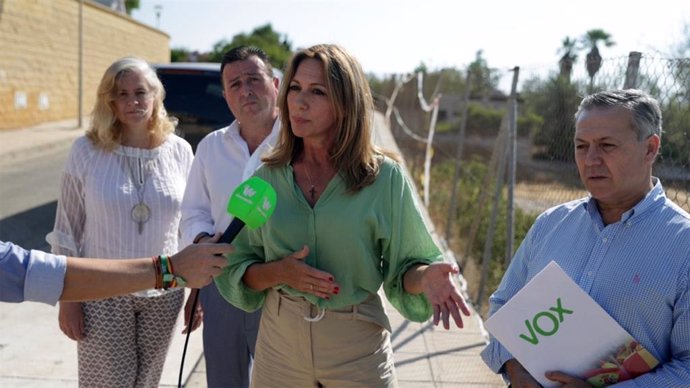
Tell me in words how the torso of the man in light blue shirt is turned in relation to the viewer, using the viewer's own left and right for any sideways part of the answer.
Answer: facing the viewer and to the left of the viewer

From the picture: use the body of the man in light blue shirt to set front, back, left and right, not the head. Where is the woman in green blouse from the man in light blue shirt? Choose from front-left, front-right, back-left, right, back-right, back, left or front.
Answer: front-right

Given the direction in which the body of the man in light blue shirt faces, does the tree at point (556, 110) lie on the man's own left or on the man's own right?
on the man's own right

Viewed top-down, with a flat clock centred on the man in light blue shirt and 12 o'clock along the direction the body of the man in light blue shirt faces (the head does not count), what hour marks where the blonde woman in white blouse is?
The blonde woman in white blouse is roughly at 2 o'clock from the man in light blue shirt.

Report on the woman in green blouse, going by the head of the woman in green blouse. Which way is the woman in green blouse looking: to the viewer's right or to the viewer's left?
to the viewer's left

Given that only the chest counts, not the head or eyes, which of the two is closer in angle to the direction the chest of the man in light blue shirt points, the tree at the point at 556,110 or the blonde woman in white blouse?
the blonde woman in white blouse

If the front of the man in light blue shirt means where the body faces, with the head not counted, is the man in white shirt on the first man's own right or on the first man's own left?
on the first man's own right
